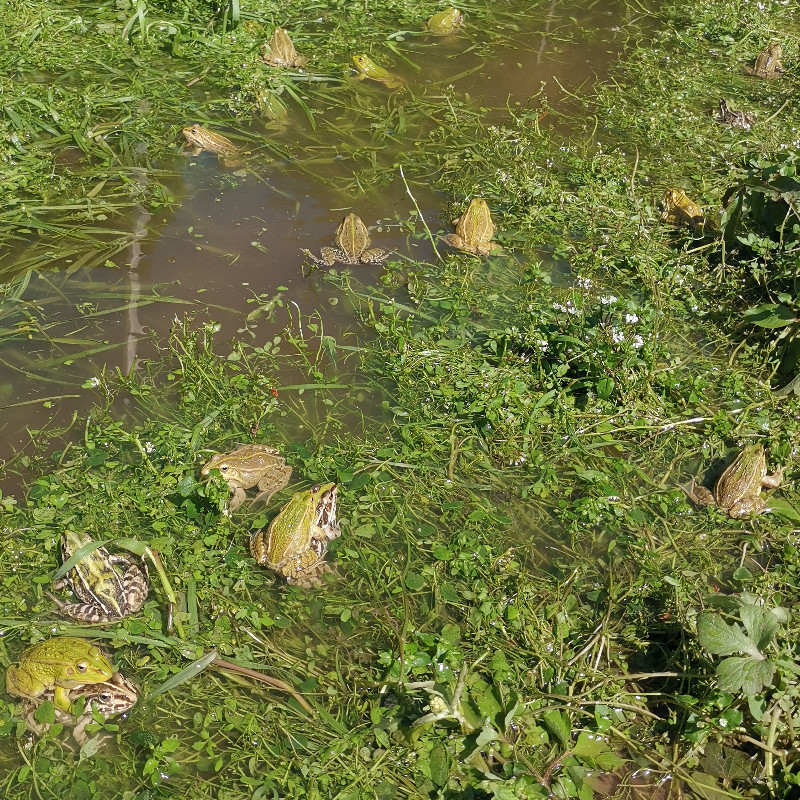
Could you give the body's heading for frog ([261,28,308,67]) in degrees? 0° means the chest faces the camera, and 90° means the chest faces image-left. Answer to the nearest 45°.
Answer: approximately 180°

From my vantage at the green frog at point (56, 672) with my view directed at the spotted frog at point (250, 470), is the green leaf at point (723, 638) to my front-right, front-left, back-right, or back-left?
front-right

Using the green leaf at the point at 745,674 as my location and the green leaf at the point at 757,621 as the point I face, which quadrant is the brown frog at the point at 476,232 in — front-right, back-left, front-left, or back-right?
front-left

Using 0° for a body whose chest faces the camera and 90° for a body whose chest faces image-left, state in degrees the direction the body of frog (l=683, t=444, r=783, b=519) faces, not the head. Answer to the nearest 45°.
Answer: approximately 225°

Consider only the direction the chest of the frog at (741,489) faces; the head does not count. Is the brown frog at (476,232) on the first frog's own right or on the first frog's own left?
on the first frog's own left

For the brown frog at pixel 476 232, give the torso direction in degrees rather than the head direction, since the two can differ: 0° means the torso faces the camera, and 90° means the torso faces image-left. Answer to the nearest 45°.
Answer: approximately 180°

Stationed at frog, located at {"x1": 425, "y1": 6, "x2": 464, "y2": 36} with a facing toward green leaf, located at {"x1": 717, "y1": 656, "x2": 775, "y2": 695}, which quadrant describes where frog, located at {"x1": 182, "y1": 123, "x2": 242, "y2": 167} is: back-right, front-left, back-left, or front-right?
front-right

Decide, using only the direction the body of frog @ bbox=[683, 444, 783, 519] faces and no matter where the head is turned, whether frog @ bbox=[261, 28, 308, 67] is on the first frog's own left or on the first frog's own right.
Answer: on the first frog's own left

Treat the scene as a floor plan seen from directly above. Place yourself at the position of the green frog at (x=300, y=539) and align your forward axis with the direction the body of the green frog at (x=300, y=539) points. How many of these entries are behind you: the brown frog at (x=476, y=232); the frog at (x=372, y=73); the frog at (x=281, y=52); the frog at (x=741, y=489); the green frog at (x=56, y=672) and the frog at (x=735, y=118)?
1

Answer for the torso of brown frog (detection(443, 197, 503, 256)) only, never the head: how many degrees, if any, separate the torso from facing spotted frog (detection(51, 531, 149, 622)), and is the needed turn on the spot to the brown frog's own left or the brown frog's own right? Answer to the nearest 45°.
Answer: approximately 180°

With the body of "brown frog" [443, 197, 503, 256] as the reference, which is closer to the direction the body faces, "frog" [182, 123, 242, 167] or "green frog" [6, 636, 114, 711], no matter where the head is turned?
the frog

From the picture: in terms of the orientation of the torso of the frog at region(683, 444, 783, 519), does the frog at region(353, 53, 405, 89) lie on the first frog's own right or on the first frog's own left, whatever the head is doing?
on the first frog's own left

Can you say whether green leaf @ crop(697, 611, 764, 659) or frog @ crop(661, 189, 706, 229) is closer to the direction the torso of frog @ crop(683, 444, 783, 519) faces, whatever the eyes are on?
the frog
